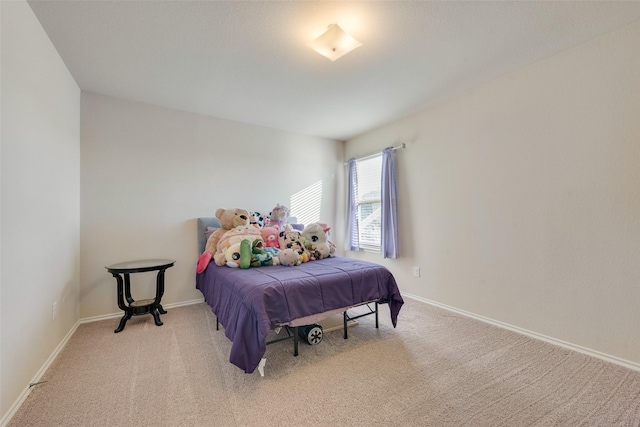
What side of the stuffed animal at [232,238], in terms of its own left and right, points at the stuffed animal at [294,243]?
left

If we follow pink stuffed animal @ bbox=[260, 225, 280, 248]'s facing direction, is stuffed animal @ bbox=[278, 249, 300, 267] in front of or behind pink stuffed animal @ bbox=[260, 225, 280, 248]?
in front

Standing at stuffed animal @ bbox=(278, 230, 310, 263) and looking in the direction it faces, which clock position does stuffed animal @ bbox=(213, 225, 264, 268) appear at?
stuffed animal @ bbox=(213, 225, 264, 268) is roughly at 3 o'clock from stuffed animal @ bbox=(278, 230, 310, 263).

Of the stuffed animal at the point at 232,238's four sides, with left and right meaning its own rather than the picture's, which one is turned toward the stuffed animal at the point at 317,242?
left

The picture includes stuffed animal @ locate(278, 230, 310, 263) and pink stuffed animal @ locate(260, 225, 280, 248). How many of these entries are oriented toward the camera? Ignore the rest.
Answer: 2

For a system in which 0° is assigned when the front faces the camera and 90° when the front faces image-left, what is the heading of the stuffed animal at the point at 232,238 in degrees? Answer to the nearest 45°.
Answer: approximately 0°

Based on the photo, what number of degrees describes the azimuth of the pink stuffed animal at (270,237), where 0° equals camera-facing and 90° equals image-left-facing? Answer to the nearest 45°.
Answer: approximately 0°
